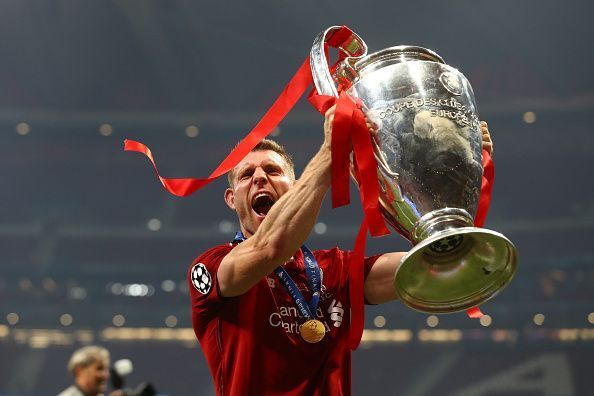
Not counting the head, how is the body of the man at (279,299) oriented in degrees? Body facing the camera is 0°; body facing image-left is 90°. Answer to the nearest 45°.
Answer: approximately 315°

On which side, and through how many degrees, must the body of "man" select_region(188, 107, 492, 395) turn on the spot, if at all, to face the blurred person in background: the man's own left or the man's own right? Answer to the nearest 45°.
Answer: approximately 180°
